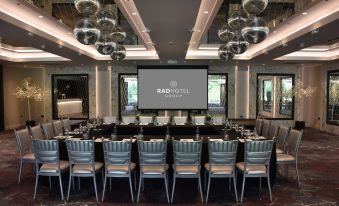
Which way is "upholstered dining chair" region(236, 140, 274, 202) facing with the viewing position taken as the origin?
facing away from the viewer and to the left of the viewer

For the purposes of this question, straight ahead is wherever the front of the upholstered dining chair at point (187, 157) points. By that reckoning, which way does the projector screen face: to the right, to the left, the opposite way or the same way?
the opposite way

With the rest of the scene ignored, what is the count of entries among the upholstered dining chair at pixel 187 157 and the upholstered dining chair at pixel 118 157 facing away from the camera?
2

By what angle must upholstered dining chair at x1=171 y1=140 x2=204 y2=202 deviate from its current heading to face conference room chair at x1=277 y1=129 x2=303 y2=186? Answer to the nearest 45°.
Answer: approximately 45° to its right

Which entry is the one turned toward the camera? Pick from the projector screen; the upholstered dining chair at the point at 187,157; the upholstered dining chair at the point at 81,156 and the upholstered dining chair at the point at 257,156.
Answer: the projector screen

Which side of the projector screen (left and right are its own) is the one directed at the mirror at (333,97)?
left

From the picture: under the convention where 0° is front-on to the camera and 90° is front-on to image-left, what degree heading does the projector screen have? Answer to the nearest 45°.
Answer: approximately 0°

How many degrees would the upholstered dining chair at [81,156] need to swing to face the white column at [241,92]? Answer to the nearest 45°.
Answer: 0° — it already faces it

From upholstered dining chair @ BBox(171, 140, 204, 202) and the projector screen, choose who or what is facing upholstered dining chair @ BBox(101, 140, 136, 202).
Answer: the projector screen

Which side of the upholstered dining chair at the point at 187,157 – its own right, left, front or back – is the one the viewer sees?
back

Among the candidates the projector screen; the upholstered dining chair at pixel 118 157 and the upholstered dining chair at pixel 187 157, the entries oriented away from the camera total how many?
2
